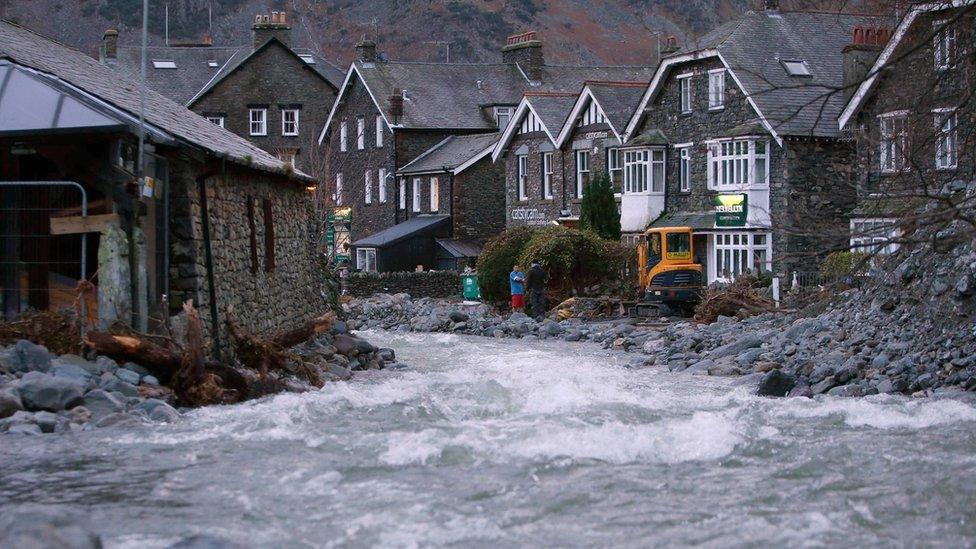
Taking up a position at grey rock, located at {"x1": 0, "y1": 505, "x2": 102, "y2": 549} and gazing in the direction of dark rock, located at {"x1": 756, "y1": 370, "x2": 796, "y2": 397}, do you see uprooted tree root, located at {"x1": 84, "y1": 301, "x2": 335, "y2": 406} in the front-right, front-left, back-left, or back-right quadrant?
front-left

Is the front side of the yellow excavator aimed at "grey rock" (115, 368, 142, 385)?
no

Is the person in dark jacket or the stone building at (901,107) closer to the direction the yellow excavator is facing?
the person in dark jacket

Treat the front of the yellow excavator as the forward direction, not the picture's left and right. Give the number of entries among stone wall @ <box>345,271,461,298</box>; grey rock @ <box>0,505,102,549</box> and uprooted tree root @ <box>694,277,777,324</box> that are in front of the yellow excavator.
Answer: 1

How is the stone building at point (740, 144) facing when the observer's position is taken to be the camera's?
facing the viewer and to the left of the viewer
